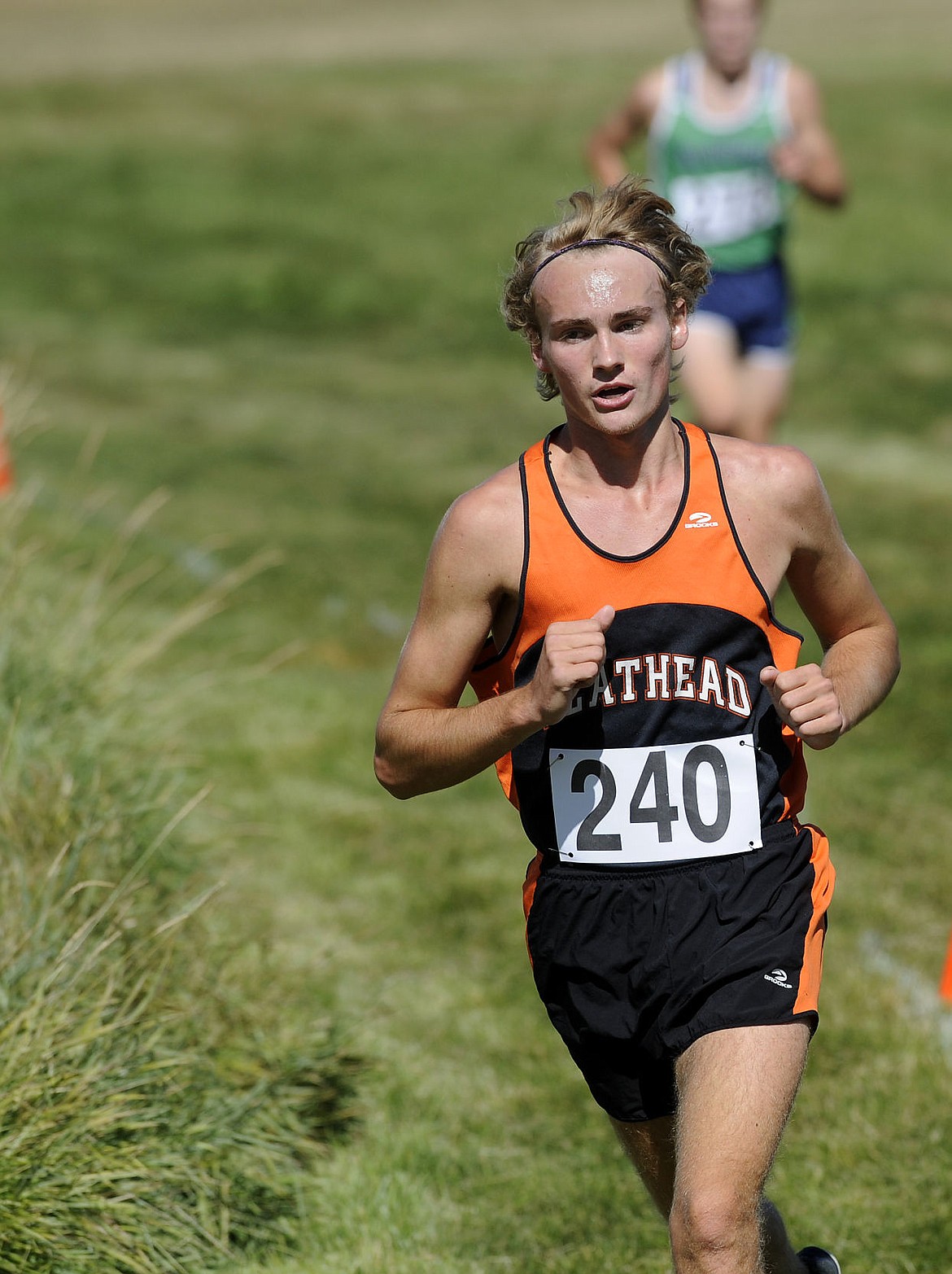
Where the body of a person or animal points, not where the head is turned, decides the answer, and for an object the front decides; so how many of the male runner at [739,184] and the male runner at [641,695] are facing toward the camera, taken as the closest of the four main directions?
2

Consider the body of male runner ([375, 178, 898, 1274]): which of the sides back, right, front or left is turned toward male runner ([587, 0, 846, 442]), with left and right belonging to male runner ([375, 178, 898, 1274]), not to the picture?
back

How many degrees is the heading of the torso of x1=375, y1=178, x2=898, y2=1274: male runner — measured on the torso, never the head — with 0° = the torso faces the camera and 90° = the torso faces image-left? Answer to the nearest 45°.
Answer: approximately 0°

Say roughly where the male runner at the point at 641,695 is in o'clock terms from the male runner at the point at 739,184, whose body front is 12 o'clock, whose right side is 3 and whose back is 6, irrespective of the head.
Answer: the male runner at the point at 641,695 is roughly at 12 o'clock from the male runner at the point at 739,184.
